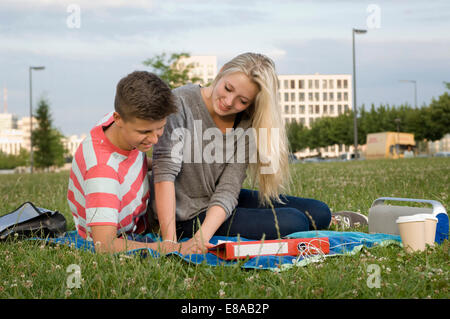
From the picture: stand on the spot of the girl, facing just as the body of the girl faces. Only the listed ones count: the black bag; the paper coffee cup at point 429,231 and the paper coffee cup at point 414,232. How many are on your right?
1

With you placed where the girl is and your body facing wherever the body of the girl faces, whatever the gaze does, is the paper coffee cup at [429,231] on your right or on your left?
on your left

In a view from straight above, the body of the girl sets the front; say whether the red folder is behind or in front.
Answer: in front

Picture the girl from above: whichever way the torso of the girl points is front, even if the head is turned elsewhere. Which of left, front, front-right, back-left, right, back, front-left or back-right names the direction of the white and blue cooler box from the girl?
left

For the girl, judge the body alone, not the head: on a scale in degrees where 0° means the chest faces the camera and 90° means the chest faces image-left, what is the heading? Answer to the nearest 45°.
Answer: approximately 0°

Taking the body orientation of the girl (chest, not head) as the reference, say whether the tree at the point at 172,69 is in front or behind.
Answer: behind

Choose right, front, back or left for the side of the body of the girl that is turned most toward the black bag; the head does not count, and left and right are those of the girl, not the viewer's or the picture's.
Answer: right
